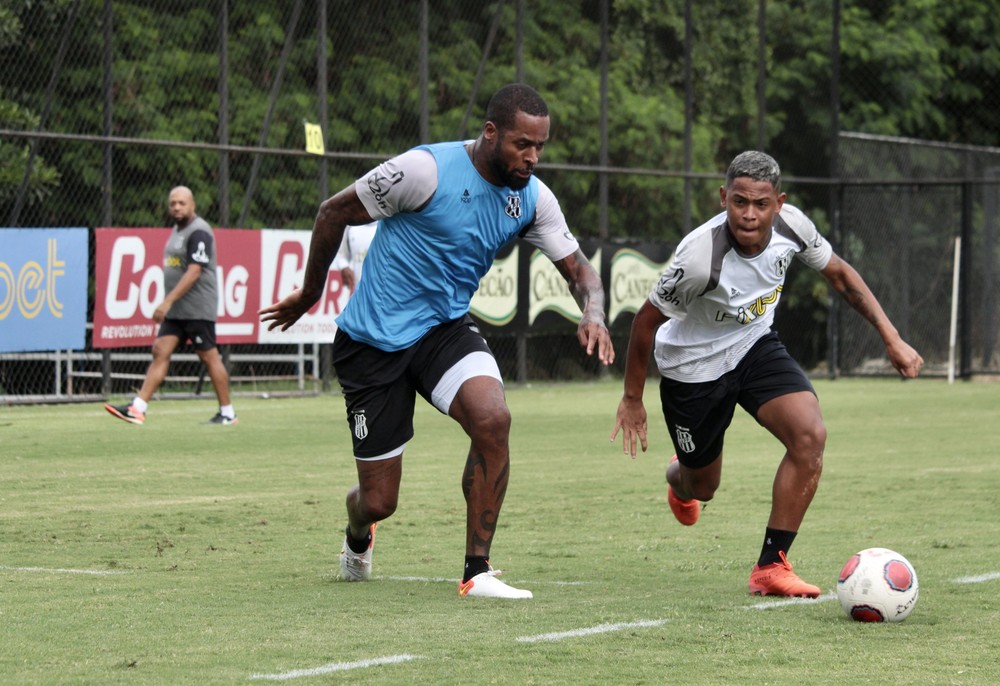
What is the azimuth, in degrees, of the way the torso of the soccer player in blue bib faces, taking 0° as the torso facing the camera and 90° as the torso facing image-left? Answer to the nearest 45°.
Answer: approximately 315°

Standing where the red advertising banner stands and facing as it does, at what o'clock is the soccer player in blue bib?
The soccer player in blue bib is roughly at 12 o'clock from the red advertising banner.

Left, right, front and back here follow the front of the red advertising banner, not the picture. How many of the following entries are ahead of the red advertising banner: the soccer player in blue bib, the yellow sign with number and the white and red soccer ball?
2

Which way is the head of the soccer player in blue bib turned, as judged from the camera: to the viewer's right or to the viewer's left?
to the viewer's right

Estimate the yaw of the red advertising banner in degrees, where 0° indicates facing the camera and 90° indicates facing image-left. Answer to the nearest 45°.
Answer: approximately 0°
